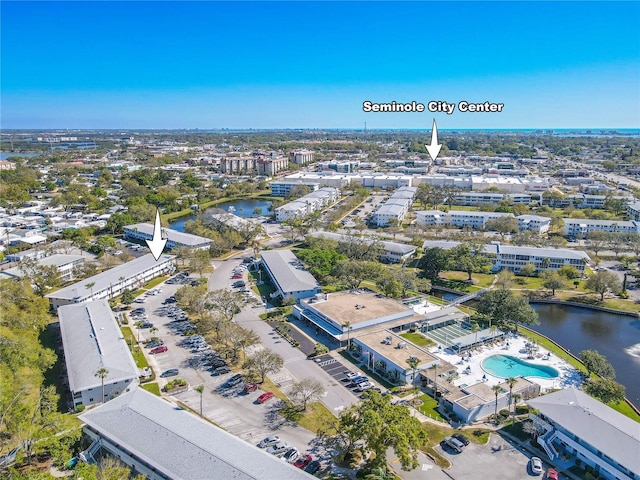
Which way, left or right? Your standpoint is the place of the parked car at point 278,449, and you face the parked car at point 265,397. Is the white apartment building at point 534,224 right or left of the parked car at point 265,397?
right

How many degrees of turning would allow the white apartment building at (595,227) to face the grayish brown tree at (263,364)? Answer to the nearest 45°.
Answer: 0° — it already faces it

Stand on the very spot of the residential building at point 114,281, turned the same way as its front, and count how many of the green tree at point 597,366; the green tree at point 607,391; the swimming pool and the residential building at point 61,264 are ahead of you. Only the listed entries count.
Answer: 3

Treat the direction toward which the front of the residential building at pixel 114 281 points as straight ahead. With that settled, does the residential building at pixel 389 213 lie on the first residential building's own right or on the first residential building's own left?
on the first residential building's own left

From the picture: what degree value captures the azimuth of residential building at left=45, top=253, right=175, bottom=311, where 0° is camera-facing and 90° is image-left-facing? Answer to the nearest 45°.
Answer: approximately 315°

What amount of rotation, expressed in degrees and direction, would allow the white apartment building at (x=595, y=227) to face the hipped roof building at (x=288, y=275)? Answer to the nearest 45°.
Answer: approximately 45° to its right

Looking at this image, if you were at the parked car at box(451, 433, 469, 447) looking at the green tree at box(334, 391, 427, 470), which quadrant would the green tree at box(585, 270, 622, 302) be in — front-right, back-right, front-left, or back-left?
back-right

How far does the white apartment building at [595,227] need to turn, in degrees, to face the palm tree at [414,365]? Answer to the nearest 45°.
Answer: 0° — it already faces it

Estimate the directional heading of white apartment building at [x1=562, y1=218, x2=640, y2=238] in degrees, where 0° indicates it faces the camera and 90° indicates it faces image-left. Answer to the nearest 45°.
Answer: approximately 0°
